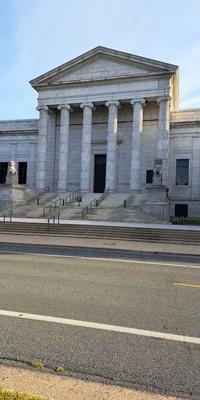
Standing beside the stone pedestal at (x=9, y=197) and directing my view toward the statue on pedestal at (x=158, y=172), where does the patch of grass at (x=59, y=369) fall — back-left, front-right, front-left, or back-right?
front-right

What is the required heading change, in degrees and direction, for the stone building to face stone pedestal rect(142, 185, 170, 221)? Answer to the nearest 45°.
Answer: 0° — it already faces it

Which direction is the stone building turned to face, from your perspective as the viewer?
facing the viewer

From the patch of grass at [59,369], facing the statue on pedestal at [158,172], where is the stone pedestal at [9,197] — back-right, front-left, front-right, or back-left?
front-left

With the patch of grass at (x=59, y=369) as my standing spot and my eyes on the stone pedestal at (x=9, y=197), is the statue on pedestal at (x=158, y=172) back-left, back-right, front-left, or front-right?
front-right

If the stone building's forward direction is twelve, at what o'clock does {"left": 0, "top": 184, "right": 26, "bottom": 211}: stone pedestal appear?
The stone pedestal is roughly at 2 o'clock from the stone building.

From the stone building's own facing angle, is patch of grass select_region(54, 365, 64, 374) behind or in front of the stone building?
in front
